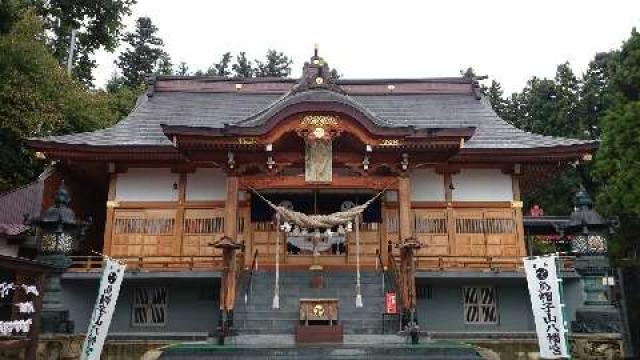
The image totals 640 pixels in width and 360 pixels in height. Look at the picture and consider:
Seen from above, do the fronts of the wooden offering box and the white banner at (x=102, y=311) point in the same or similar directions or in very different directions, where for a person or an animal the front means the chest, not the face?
same or similar directions

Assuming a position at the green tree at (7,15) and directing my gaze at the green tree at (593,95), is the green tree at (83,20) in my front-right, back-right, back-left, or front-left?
front-left

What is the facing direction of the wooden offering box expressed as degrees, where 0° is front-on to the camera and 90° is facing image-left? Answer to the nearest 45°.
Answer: approximately 0°

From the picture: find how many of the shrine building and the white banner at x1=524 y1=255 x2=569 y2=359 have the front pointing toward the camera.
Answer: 2

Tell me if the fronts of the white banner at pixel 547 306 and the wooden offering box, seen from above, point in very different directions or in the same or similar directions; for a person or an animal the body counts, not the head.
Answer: same or similar directions

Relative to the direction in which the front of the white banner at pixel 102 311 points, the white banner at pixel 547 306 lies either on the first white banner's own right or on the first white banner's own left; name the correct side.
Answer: on the first white banner's own left

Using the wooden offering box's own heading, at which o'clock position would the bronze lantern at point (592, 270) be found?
The bronze lantern is roughly at 9 o'clock from the wooden offering box.

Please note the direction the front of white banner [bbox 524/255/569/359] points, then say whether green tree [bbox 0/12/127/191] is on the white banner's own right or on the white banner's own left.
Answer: on the white banner's own right

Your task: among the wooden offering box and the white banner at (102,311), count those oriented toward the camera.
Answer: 2

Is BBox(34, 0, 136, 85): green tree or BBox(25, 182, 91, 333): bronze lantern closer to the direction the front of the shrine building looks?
the bronze lantern

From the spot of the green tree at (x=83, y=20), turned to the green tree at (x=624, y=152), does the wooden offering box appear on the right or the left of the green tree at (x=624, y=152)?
right

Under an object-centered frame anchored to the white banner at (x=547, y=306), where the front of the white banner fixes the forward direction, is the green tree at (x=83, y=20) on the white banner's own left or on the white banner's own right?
on the white banner's own right

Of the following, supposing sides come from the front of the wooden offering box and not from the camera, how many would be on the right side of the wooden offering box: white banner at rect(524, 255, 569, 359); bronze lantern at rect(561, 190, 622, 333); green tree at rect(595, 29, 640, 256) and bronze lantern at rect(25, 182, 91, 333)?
1

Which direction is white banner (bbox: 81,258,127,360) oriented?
toward the camera

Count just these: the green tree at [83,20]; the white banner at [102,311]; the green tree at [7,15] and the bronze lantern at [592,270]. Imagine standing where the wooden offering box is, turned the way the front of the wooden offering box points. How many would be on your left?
1

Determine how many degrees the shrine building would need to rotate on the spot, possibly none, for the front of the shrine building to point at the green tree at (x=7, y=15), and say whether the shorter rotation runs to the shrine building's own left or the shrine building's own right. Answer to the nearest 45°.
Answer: approximately 90° to the shrine building's own right
